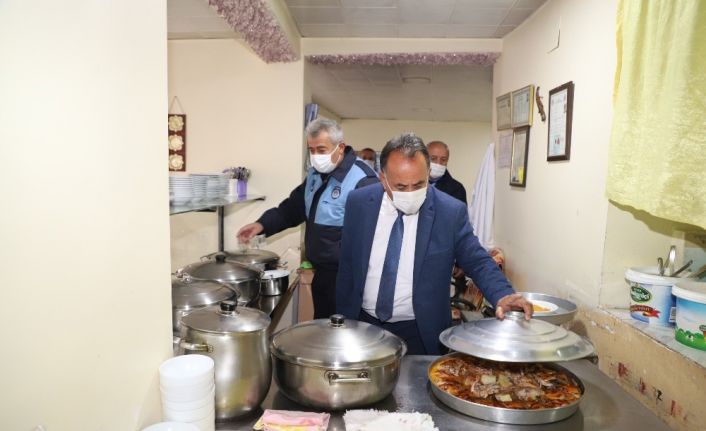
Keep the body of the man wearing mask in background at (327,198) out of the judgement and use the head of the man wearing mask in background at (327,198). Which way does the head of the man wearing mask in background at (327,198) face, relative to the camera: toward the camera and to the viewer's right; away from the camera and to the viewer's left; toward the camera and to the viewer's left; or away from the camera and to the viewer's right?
toward the camera and to the viewer's left

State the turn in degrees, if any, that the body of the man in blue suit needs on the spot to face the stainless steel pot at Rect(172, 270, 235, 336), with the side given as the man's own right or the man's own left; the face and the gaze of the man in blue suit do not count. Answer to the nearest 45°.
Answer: approximately 45° to the man's own right

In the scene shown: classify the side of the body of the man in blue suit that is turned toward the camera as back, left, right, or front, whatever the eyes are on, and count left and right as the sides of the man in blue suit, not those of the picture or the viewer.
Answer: front

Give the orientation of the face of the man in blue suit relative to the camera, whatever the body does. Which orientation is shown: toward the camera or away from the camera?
toward the camera

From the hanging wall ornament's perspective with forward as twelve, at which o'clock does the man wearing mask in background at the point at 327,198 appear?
The man wearing mask in background is roughly at 11 o'clock from the hanging wall ornament.

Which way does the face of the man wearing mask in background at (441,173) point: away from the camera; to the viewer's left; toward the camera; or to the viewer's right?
toward the camera

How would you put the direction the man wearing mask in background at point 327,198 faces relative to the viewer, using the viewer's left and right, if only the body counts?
facing the viewer and to the left of the viewer

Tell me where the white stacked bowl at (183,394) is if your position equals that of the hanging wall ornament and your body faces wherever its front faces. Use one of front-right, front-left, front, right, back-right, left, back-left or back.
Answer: front

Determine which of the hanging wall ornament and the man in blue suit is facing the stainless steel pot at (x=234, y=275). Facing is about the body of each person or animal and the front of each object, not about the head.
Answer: the hanging wall ornament

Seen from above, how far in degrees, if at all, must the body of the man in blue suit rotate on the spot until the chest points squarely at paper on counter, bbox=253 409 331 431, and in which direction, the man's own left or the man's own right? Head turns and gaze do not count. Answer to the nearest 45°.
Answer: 0° — they already face it

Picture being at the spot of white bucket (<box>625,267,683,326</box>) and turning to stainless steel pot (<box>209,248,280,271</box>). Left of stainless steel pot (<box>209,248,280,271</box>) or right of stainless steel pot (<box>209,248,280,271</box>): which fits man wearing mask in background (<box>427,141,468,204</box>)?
right
